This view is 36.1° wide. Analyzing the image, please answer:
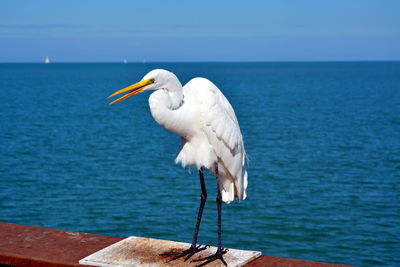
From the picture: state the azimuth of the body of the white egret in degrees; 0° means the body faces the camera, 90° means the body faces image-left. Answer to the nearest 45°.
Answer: approximately 90°
